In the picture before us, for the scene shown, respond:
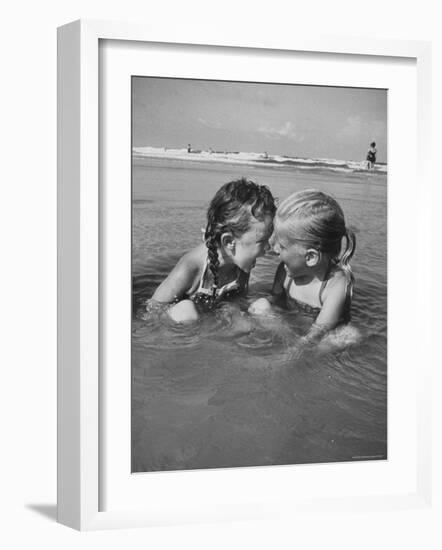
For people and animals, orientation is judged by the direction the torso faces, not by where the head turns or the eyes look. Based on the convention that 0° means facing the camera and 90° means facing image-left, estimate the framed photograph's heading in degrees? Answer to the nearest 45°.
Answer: approximately 315°
